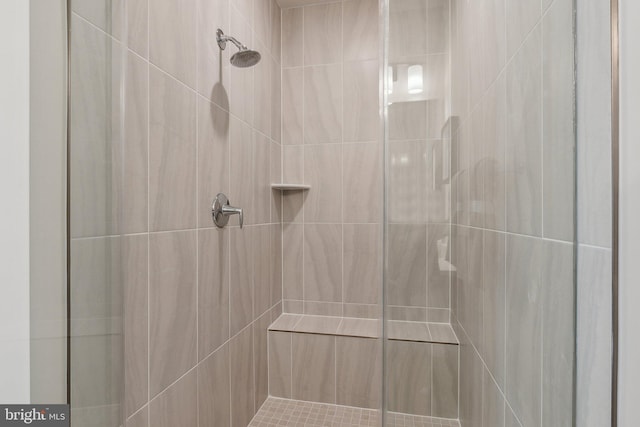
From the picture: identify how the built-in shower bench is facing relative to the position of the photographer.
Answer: facing the viewer

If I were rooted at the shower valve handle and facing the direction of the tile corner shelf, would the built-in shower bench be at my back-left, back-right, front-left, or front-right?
front-right
